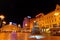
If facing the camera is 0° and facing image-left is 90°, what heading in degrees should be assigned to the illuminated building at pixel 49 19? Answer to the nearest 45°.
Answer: approximately 45°
